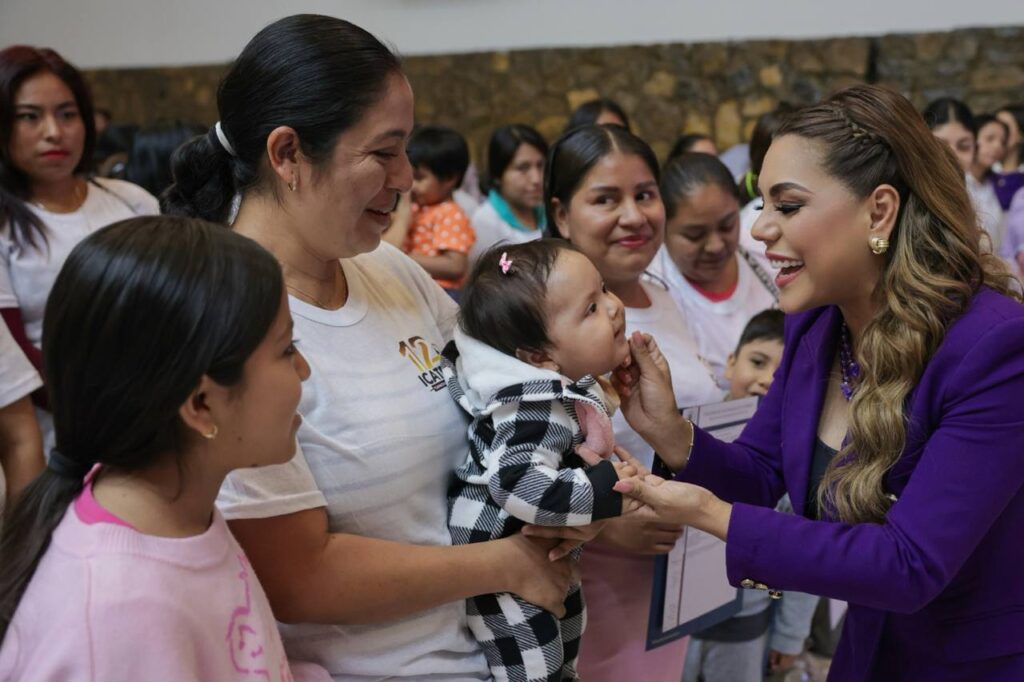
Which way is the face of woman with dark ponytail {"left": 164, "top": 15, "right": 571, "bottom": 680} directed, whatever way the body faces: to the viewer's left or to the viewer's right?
to the viewer's right

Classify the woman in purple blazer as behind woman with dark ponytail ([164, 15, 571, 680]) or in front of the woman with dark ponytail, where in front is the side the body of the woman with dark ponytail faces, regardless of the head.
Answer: in front

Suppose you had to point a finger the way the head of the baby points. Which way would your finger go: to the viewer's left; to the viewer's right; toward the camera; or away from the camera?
to the viewer's right

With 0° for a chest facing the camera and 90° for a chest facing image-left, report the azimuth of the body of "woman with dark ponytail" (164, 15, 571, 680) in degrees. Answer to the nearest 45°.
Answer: approximately 315°

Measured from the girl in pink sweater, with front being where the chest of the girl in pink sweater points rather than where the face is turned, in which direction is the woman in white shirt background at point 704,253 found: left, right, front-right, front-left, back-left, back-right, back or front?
front-left

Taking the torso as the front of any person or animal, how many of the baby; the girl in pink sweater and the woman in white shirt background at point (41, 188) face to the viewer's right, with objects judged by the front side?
2

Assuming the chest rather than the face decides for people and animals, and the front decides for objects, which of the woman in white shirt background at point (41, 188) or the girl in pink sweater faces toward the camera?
the woman in white shirt background

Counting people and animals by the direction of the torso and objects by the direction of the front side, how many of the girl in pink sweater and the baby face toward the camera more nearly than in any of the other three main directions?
0

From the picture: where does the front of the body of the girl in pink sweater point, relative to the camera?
to the viewer's right

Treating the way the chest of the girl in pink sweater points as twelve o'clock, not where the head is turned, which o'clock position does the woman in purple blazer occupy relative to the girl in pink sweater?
The woman in purple blazer is roughly at 12 o'clock from the girl in pink sweater.

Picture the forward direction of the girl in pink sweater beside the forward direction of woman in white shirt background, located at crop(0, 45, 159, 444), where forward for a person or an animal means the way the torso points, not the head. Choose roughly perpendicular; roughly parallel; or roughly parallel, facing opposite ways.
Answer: roughly perpendicular

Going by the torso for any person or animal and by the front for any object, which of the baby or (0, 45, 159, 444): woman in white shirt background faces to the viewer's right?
the baby

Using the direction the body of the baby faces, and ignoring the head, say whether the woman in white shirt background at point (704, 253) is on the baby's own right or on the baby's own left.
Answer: on the baby's own left

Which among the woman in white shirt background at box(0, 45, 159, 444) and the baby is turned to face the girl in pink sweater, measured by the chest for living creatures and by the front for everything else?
the woman in white shirt background

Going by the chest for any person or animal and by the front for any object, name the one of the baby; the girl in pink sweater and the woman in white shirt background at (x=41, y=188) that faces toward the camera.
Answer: the woman in white shirt background

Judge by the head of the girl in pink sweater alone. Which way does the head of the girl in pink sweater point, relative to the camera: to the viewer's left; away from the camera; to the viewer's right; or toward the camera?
to the viewer's right

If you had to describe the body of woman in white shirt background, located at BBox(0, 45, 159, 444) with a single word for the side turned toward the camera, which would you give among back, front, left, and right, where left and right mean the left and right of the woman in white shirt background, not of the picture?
front

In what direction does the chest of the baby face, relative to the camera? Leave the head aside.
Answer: to the viewer's right
